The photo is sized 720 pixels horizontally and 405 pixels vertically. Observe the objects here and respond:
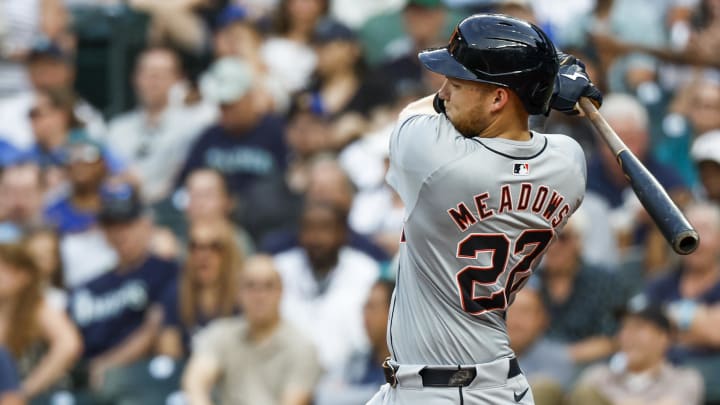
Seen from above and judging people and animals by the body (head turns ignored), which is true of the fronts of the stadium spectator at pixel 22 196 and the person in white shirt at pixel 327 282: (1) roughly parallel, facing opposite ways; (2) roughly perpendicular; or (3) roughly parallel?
roughly parallel

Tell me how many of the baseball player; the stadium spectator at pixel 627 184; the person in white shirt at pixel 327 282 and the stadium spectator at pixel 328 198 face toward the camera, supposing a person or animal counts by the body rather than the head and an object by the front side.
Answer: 3

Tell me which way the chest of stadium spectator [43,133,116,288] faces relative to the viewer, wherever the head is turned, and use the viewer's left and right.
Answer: facing the viewer

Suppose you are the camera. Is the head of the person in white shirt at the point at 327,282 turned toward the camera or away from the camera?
toward the camera

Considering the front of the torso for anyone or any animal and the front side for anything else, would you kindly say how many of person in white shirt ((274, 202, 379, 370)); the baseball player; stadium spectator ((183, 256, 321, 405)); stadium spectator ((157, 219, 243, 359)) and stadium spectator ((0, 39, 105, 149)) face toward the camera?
4

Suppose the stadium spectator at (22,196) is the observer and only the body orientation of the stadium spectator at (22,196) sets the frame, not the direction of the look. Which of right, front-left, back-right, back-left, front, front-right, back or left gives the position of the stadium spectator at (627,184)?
front-left

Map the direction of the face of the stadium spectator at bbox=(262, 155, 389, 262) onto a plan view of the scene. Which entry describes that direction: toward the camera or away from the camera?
toward the camera

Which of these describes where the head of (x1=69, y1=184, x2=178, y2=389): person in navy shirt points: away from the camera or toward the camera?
toward the camera

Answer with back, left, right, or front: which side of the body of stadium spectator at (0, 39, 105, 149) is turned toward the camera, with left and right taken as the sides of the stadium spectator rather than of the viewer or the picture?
front

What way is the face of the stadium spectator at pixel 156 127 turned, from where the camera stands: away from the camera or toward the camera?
toward the camera

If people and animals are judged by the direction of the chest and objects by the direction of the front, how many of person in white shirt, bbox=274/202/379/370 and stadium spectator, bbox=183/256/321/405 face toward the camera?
2

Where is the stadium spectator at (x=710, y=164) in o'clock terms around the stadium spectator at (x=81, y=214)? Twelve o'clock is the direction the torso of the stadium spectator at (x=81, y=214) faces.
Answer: the stadium spectator at (x=710, y=164) is roughly at 10 o'clock from the stadium spectator at (x=81, y=214).

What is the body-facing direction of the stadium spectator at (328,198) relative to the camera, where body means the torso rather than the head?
toward the camera

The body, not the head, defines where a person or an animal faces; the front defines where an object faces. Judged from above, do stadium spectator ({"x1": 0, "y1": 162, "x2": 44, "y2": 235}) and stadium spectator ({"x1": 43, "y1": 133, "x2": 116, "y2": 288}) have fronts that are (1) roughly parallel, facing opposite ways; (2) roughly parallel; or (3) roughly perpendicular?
roughly parallel

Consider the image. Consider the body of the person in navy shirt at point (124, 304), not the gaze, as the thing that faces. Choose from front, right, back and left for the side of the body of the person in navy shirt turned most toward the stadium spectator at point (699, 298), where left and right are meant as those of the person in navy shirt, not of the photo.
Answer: left

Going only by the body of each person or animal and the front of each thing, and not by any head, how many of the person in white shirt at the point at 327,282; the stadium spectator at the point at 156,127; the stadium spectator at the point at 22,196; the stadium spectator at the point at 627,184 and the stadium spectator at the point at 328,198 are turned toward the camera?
5

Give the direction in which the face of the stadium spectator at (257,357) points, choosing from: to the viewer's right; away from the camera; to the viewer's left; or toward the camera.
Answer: toward the camera

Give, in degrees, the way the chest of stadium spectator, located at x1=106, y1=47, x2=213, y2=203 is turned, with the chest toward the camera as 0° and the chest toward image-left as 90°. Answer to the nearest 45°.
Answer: approximately 0°
